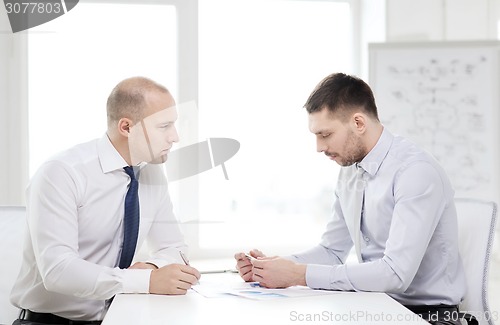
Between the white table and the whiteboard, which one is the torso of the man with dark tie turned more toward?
the white table

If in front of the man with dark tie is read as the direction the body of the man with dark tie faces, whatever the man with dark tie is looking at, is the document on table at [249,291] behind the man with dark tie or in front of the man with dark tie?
in front

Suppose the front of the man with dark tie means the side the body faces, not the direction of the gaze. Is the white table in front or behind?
in front

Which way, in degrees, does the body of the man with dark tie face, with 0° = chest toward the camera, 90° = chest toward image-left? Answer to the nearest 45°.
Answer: approximately 315°

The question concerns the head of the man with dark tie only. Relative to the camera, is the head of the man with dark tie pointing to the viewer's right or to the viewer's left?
to the viewer's right
